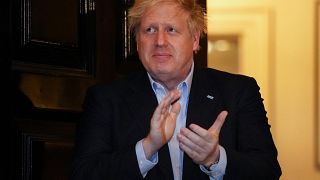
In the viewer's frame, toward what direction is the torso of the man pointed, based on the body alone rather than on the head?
toward the camera
